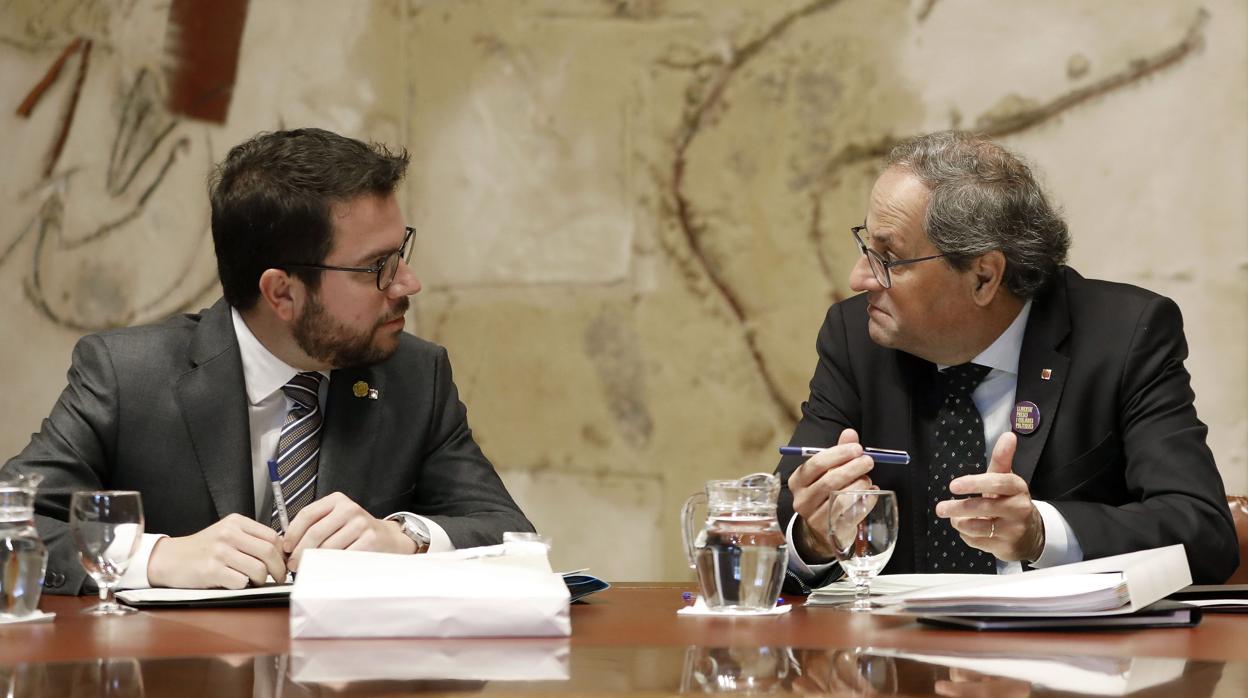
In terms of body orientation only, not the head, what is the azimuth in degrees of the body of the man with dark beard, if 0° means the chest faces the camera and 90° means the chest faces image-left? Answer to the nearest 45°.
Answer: approximately 315°

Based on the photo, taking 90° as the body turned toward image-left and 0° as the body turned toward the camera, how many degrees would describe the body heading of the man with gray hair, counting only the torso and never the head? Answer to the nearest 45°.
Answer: approximately 45°

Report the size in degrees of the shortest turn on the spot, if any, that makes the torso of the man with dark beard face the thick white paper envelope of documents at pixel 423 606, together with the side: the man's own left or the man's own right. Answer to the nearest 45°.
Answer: approximately 45° to the man's own right

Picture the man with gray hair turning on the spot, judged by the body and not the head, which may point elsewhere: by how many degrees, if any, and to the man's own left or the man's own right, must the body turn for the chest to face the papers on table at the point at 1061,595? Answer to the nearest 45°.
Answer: approximately 45° to the man's own left

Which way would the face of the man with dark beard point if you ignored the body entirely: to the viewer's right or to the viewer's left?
to the viewer's right
